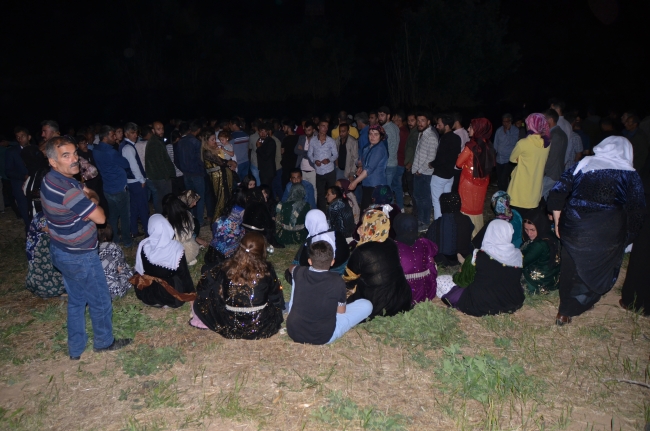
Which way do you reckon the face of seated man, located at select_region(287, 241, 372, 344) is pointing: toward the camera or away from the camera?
away from the camera

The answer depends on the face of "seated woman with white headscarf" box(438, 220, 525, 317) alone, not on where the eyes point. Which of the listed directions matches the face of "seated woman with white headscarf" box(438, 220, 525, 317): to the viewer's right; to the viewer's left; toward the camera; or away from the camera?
away from the camera

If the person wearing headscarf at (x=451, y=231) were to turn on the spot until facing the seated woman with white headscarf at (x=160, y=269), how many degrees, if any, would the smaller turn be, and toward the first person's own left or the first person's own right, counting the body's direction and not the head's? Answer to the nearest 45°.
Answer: approximately 135° to the first person's own left

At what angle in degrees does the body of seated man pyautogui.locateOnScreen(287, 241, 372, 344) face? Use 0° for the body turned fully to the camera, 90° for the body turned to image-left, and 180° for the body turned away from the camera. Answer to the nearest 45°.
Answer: approximately 180°

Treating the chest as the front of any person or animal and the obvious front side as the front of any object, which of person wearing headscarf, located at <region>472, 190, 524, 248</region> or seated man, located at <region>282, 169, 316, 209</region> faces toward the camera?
the seated man

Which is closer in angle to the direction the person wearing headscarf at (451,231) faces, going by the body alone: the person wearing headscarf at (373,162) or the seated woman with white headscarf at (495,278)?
the person wearing headscarf

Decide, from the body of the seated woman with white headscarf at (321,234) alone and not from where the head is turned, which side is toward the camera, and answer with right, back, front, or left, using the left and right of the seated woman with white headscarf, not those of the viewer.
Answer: back

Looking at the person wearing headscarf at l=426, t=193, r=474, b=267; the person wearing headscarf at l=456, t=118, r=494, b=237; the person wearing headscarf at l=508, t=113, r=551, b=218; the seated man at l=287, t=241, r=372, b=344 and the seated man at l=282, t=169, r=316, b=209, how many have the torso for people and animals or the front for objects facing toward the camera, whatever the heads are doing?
1

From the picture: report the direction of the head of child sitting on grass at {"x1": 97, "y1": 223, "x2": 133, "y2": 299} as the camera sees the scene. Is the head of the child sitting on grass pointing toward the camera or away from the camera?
away from the camera

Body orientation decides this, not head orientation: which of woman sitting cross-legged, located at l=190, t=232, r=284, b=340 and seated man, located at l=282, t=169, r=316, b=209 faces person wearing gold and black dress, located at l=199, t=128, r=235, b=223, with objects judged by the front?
the woman sitting cross-legged

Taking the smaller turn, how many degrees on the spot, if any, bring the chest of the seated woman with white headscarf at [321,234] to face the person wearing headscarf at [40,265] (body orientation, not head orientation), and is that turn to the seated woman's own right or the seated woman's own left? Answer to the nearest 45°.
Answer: approximately 90° to the seated woman's own left

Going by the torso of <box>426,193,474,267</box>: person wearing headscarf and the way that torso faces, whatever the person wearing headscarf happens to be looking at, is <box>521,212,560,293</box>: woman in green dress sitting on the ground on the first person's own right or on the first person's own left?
on the first person's own right

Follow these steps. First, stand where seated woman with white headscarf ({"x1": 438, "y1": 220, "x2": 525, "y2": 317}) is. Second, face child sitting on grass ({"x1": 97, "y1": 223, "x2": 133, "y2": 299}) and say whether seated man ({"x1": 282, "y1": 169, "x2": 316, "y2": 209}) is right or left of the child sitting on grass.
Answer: right

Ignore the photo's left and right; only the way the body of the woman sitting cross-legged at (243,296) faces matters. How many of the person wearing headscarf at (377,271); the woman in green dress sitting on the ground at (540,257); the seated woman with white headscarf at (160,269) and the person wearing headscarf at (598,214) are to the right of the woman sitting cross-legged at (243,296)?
3

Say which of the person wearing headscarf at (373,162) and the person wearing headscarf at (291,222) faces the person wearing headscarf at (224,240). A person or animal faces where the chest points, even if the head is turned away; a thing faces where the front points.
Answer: the person wearing headscarf at (373,162)

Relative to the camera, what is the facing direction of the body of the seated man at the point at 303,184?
toward the camera
